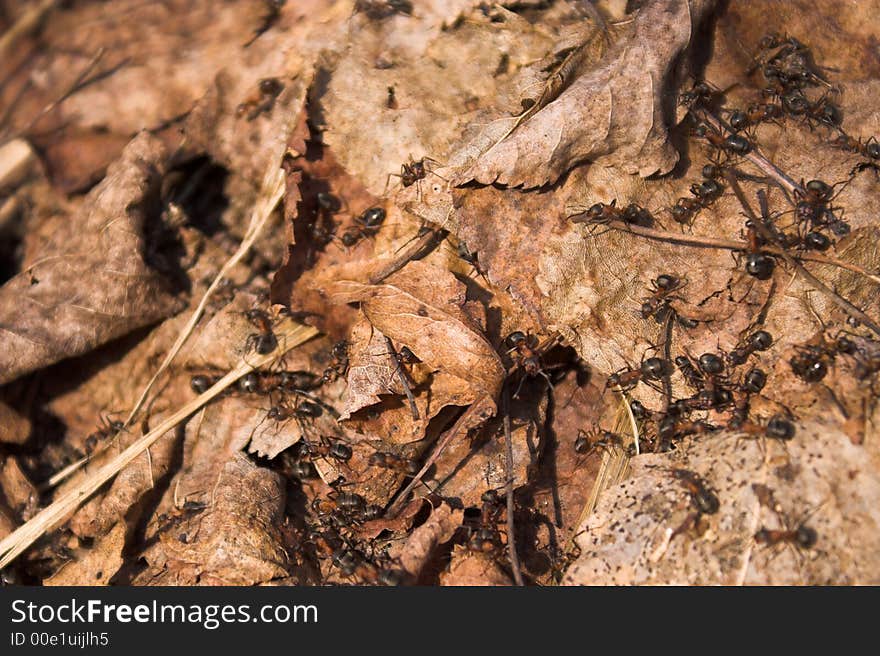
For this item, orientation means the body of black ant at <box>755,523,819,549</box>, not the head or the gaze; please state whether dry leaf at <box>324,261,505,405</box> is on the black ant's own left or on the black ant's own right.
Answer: on the black ant's own right

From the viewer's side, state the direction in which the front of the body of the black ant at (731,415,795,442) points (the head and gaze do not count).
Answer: to the viewer's left

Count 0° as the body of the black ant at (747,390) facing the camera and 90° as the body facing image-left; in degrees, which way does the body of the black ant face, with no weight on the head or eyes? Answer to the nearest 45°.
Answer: approximately 45°

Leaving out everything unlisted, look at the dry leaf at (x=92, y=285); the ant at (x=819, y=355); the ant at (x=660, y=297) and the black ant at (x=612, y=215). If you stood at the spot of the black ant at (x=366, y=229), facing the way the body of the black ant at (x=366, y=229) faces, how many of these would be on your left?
3

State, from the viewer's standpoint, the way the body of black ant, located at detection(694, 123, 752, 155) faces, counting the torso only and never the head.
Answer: to the viewer's left

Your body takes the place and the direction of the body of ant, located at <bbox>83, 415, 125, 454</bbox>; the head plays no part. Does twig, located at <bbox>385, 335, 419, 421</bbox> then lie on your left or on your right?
on your right

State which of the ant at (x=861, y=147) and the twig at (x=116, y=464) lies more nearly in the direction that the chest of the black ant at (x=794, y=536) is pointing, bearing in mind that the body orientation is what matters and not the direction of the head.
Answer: the twig

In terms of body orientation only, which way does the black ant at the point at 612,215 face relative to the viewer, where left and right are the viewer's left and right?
facing to the left of the viewer

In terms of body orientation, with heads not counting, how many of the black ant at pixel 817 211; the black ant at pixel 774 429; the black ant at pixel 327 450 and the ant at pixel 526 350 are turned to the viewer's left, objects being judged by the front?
2
